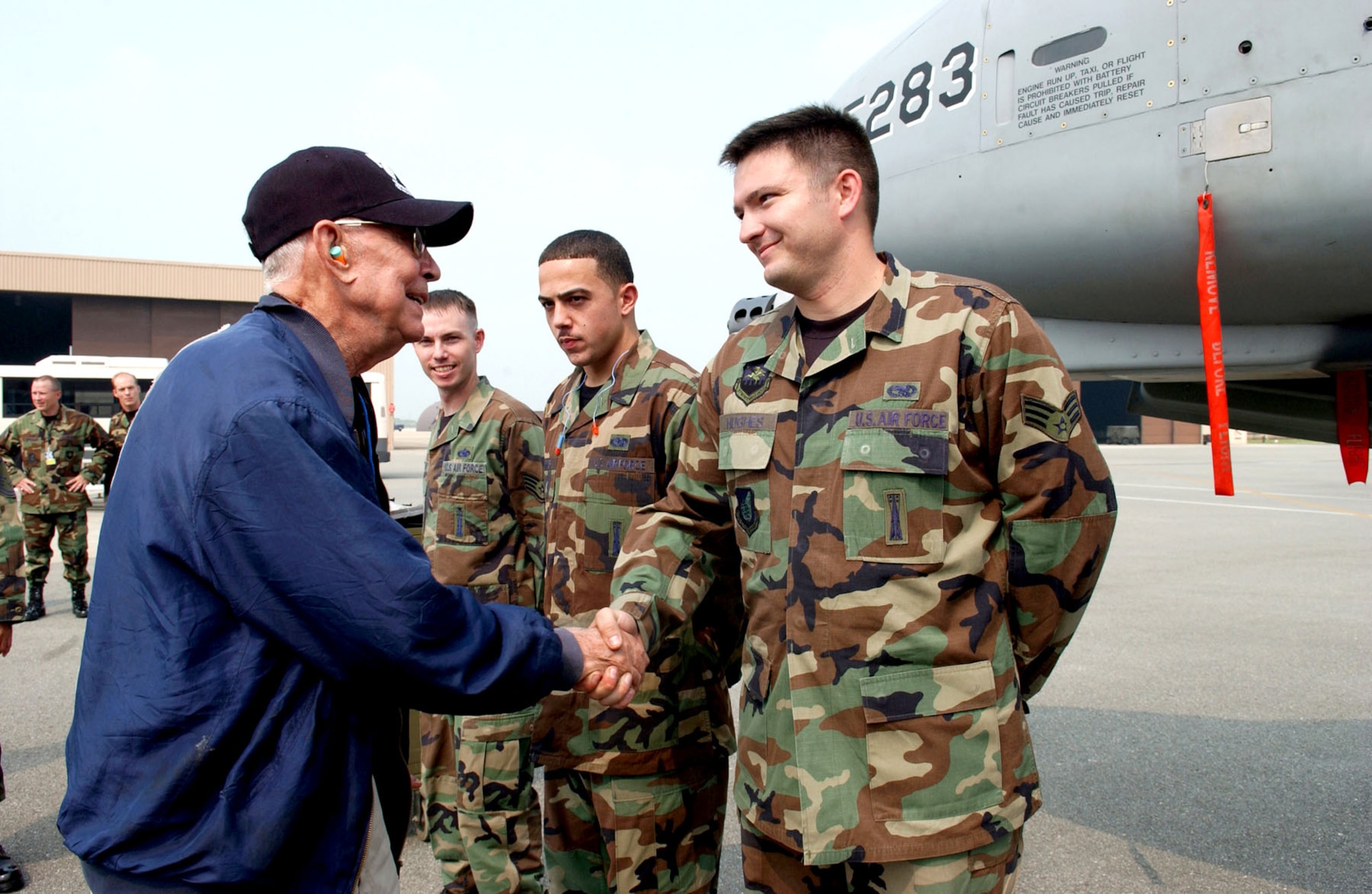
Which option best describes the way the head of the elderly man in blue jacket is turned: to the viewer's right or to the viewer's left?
to the viewer's right

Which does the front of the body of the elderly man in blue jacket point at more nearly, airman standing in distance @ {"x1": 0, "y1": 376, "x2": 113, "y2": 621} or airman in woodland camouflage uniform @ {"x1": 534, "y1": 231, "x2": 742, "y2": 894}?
the airman in woodland camouflage uniform

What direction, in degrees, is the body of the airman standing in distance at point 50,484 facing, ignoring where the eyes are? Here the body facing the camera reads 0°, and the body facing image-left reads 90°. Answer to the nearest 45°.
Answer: approximately 0°

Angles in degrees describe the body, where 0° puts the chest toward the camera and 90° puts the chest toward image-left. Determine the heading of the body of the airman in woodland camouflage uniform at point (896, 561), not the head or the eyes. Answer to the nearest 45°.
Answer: approximately 45°

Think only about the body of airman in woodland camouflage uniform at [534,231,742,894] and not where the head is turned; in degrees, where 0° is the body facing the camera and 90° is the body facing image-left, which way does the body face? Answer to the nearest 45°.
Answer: approximately 45°

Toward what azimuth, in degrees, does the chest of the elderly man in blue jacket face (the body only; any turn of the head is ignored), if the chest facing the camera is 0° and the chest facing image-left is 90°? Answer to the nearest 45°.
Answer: approximately 270°

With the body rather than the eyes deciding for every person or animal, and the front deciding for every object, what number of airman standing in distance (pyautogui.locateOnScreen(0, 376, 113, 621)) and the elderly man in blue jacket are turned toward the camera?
1

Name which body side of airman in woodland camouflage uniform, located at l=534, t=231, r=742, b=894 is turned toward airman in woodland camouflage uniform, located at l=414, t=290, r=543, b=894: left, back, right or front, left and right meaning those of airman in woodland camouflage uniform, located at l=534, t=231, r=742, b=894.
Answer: right

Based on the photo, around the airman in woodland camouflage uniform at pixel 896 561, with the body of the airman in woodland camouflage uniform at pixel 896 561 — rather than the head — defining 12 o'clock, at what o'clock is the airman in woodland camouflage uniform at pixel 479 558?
the airman in woodland camouflage uniform at pixel 479 558 is roughly at 3 o'clock from the airman in woodland camouflage uniform at pixel 896 561.

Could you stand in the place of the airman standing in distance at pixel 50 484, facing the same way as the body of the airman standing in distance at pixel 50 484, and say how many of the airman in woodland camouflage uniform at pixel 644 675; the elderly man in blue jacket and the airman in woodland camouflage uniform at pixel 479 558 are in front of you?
3
